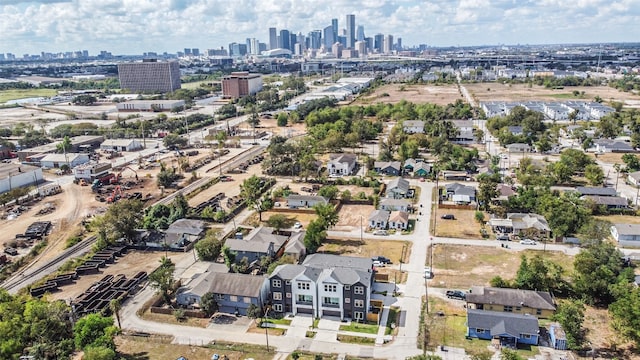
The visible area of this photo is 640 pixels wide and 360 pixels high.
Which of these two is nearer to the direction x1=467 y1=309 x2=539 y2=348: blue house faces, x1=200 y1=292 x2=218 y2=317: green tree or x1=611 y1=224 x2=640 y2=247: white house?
the green tree

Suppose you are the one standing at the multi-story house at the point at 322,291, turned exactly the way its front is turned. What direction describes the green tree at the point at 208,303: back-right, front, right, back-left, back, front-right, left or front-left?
right

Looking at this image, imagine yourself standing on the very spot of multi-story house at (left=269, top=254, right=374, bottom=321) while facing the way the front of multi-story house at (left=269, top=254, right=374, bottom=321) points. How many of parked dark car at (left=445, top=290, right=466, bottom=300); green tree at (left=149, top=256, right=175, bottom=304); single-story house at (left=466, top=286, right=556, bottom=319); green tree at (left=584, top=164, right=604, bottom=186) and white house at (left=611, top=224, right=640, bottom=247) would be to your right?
1

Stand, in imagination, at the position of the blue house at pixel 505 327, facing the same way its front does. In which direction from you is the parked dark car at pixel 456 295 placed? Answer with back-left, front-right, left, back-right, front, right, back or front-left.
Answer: back-right

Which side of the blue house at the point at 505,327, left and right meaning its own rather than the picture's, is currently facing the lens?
front

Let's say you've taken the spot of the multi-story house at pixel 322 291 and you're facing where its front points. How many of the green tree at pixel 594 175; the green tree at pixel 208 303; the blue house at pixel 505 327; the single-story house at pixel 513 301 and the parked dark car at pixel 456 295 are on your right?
1

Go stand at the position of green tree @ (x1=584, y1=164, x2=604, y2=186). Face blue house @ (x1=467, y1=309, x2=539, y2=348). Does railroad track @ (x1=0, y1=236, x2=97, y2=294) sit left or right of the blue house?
right

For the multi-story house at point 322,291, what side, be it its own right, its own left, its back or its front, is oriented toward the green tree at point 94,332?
right

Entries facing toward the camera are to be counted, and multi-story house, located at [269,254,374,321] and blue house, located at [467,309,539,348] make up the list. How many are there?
2

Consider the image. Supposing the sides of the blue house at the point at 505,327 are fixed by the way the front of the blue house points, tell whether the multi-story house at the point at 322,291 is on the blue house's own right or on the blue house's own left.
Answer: on the blue house's own right

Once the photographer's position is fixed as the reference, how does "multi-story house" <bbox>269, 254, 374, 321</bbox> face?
facing the viewer
